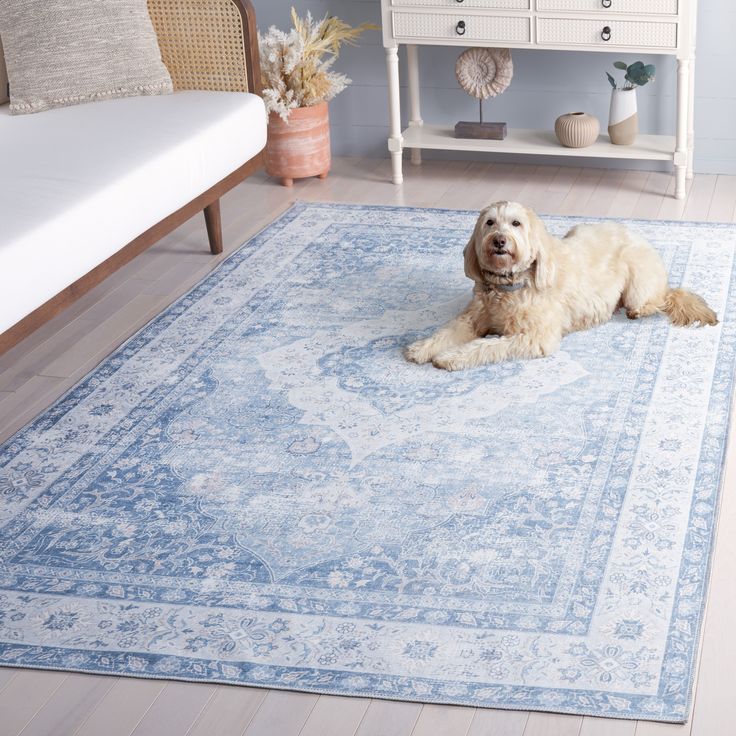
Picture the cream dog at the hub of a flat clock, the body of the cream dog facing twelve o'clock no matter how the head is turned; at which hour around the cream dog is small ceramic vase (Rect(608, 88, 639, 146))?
The small ceramic vase is roughly at 5 o'clock from the cream dog.

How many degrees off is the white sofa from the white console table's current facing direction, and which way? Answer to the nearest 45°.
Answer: approximately 45° to its right

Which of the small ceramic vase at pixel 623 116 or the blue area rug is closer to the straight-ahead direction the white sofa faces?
the blue area rug

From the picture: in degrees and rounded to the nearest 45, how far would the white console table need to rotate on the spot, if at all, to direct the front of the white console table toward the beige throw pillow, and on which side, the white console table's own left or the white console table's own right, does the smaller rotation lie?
approximately 45° to the white console table's own right

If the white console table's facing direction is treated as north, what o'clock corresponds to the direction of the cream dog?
The cream dog is roughly at 12 o'clock from the white console table.

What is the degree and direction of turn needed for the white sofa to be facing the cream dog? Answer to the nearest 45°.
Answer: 0° — it already faces it

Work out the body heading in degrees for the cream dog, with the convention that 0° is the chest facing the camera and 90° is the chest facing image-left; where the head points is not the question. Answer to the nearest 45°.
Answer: approximately 45°

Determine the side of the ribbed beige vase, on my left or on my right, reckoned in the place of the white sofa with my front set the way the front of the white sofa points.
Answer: on my left

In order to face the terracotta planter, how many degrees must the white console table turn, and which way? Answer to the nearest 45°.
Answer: approximately 90° to its right

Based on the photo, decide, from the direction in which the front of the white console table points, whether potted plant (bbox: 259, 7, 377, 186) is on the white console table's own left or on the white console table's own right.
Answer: on the white console table's own right

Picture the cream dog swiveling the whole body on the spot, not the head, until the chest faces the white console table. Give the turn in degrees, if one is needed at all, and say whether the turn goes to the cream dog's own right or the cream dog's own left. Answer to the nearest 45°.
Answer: approximately 135° to the cream dog's own right
